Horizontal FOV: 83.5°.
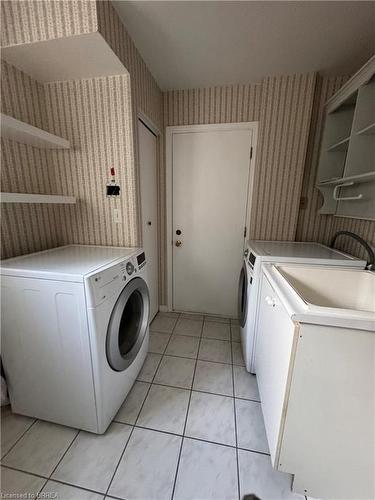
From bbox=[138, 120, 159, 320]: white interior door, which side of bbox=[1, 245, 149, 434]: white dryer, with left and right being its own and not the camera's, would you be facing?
left

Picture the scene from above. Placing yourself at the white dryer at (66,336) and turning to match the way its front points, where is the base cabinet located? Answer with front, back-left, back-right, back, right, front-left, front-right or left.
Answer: front

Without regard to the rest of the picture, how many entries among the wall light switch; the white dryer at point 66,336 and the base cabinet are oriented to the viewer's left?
1

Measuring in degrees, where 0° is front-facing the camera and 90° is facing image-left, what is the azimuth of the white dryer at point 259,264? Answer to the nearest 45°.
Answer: approximately 90°

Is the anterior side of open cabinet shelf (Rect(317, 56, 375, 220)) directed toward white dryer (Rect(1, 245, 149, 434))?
yes

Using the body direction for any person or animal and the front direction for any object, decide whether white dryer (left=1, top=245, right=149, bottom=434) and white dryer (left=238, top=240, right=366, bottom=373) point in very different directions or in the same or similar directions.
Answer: very different directions

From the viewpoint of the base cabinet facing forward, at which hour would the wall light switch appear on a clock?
The wall light switch is roughly at 12 o'clock from the base cabinet.

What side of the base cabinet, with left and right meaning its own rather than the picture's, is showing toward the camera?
left

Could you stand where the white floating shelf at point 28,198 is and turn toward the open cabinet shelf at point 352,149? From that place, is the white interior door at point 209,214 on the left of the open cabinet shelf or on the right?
left
